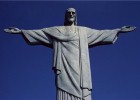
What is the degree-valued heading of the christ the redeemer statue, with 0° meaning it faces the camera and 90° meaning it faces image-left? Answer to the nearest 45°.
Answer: approximately 0°
